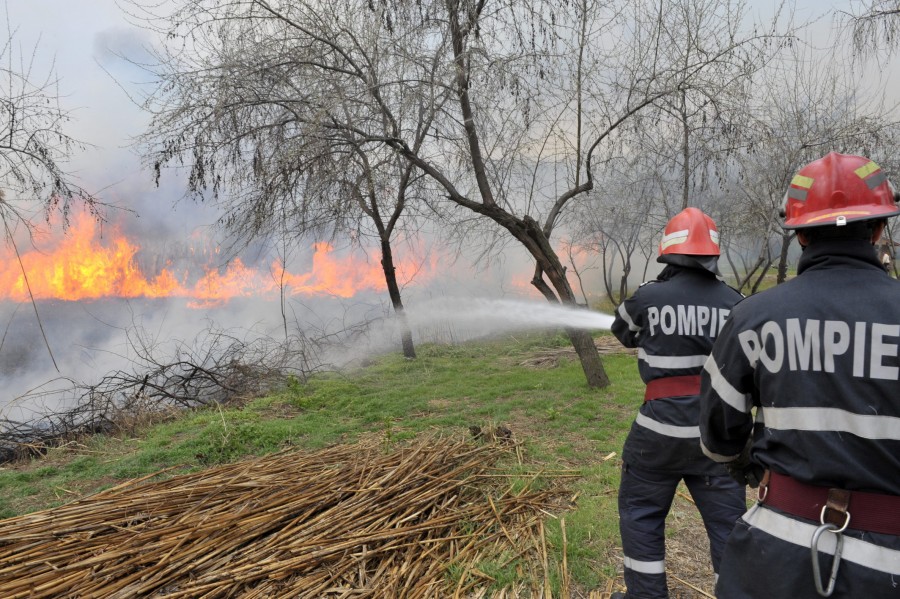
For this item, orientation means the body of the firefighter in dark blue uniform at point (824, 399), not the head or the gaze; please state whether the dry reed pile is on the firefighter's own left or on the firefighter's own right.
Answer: on the firefighter's own left

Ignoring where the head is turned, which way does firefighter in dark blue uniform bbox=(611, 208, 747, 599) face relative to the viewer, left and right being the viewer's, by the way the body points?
facing away from the viewer and to the left of the viewer

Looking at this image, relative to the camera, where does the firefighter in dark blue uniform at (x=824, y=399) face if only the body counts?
away from the camera

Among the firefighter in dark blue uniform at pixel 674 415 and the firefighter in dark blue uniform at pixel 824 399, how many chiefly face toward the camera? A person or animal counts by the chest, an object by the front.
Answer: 0

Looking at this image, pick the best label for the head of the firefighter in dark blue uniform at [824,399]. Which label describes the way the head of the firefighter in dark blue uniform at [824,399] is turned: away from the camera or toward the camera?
away from the camera

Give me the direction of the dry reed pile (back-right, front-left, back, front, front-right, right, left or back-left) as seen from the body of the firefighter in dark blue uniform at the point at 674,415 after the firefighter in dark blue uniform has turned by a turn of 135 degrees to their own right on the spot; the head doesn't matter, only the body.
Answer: back

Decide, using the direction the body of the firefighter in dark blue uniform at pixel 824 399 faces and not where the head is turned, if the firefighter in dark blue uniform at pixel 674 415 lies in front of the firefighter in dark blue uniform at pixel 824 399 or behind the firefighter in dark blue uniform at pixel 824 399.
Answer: in front
